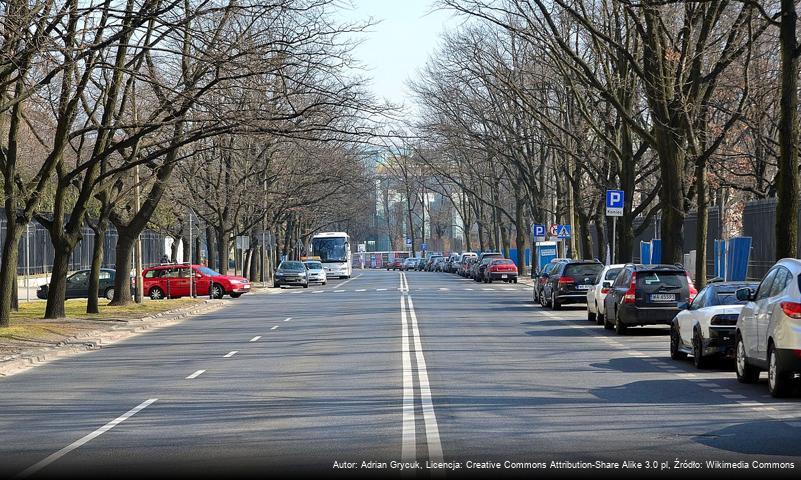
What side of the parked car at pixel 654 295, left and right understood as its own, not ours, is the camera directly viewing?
back

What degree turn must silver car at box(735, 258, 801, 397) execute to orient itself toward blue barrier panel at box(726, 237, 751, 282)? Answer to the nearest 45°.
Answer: approximately 45° to its right

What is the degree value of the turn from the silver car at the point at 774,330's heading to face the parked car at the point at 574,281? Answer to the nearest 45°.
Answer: approximately 45° to its right

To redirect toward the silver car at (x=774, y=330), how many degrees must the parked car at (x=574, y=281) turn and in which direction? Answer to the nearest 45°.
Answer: approximately 180°

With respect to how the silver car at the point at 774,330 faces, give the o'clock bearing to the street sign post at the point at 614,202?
The street sign post is roughly at 1 o'clock from the silver car.

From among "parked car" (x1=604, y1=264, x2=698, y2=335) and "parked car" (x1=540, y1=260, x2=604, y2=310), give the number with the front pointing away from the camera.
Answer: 2

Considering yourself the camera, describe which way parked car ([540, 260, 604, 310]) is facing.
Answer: facing away from the viewer

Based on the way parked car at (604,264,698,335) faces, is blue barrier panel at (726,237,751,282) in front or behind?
in front

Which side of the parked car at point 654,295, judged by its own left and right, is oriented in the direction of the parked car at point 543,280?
front

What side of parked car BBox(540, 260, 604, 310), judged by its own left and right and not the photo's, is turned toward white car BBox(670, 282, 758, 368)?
back

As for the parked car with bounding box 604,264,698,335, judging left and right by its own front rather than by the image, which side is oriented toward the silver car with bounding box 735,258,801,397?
back

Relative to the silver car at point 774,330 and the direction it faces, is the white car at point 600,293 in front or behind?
in front

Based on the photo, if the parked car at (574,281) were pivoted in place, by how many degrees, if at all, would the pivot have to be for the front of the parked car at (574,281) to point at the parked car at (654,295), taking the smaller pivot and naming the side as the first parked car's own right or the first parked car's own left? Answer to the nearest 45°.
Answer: approximately 180°

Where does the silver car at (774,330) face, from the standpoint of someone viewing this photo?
facing away from the viewer and to the left of the viewer

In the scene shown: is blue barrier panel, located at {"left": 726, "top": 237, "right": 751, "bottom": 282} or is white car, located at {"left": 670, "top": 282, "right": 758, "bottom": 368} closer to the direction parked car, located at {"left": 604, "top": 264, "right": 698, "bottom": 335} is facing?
the blue barrier panel
